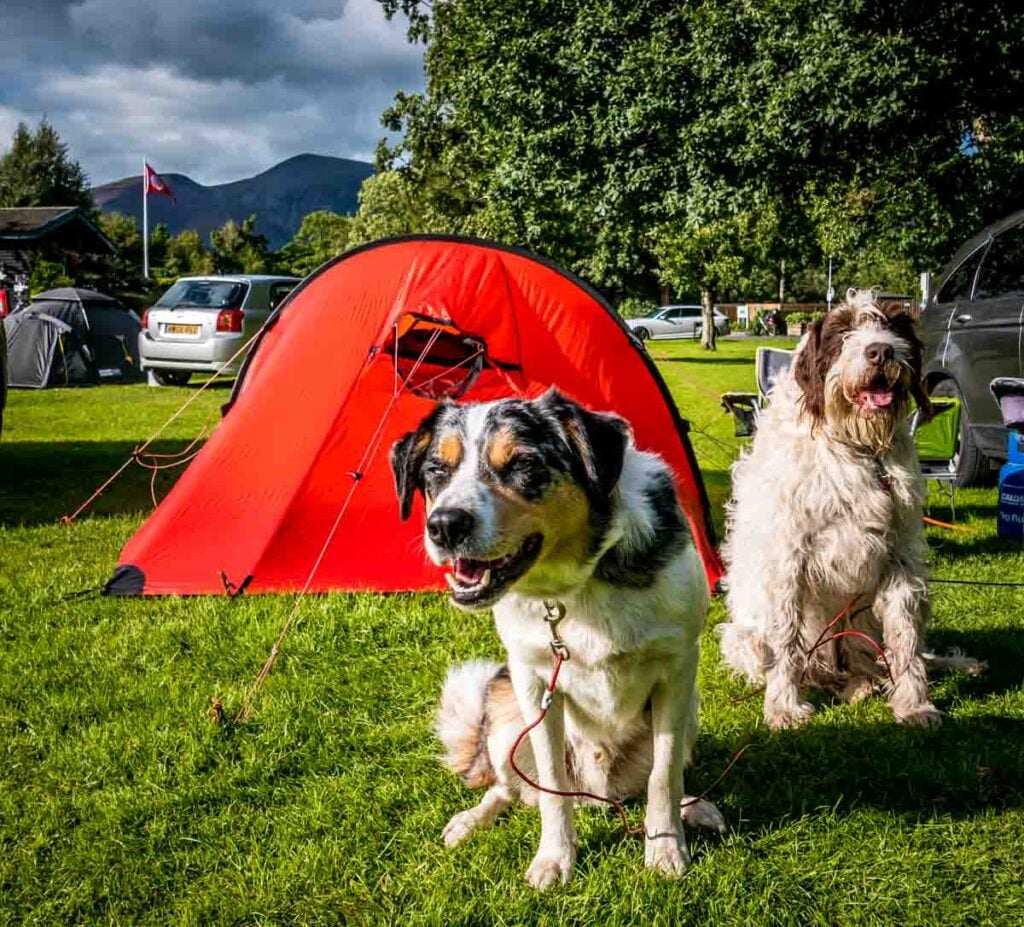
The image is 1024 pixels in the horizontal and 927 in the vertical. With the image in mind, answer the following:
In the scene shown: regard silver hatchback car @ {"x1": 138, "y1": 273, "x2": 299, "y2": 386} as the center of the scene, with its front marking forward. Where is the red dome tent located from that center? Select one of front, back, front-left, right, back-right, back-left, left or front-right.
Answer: back-right

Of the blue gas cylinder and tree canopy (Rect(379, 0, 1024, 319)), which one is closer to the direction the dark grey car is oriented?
the blue gas cylinder

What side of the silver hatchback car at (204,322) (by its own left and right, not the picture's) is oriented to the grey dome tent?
left

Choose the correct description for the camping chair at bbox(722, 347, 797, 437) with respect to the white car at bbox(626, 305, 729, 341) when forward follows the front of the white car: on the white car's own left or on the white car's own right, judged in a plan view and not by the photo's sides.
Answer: on the white car's own left

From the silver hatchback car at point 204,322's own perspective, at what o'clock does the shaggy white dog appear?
The shaggy white dog is roughly at 4 o'clock from the silver hatchback car.

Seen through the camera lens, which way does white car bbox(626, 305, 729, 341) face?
facing to the left of the viewer

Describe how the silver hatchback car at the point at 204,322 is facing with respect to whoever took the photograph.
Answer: facing away from the viewer and to the right of the viewer

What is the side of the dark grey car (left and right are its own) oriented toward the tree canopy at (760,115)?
back
